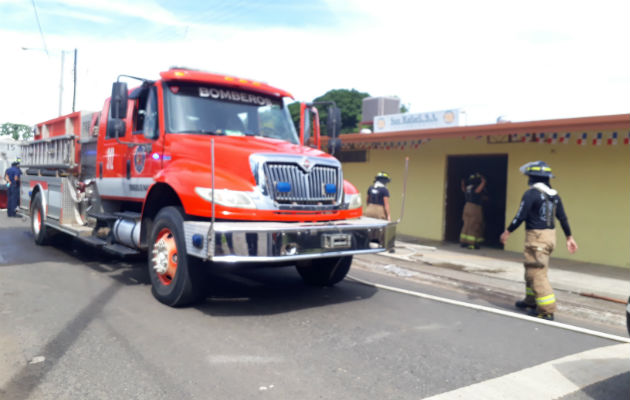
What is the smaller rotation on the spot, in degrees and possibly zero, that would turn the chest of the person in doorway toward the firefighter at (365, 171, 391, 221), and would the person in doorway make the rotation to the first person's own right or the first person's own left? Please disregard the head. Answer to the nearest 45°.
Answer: approximately 135° to the first person's own left

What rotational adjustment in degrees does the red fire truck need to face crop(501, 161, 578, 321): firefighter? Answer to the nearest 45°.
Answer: approximately 45° to its left

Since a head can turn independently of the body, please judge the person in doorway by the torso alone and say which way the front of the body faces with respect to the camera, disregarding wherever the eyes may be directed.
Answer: away from the camera

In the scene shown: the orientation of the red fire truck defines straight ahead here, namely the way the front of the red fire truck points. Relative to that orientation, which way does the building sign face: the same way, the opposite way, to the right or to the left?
to the right

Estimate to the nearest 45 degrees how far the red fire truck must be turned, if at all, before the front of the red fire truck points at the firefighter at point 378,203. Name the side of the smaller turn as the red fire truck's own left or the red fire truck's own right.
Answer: approximately 90° to the red fire truck's own left

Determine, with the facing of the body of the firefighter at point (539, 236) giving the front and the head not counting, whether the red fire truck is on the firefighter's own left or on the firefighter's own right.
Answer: on the firefighter's own left

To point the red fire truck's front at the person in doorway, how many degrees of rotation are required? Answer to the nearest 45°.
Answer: approximately 90° to its left

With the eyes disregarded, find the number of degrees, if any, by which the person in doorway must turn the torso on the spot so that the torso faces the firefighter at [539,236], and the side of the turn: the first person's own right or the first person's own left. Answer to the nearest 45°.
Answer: approximately 180°

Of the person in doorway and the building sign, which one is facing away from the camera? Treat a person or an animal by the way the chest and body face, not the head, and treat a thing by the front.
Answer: the person in doorway

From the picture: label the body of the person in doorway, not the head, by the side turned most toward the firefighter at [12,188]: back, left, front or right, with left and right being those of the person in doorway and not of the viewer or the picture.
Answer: left
